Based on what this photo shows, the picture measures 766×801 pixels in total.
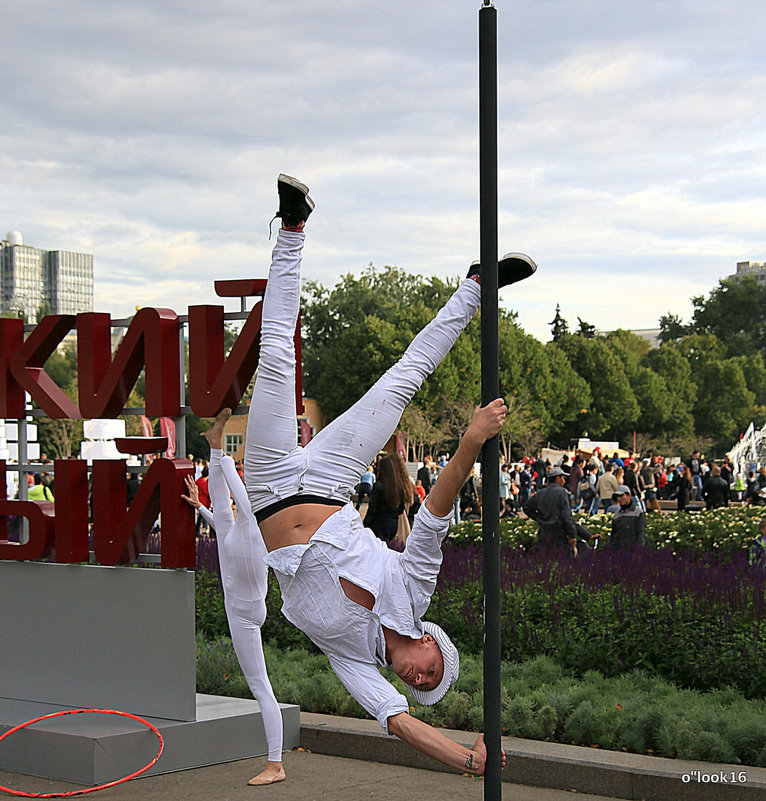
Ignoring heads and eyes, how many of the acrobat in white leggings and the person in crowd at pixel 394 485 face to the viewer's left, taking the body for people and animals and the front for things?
1

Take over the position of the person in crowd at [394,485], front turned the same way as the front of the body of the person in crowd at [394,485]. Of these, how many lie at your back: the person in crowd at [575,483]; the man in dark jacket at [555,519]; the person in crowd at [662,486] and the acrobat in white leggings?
1

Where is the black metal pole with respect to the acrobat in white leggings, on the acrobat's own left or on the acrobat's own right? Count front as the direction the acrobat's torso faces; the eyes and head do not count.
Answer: on the acrobat's own left

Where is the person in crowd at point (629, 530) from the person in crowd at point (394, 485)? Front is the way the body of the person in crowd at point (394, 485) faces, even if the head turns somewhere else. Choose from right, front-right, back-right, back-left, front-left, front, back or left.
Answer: front-right

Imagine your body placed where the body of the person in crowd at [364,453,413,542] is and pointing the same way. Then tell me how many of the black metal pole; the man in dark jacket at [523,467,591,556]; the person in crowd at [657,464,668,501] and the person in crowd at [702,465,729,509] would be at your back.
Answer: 1

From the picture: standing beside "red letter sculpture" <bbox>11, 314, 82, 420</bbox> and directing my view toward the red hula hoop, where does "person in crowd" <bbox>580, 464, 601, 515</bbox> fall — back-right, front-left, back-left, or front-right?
back-left

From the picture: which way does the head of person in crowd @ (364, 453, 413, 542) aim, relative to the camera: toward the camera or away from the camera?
away from the camera

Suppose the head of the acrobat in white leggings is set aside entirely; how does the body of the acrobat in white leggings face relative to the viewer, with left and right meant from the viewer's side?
facing to the left of the viewer

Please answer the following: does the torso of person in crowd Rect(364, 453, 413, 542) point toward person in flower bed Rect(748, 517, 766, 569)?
no

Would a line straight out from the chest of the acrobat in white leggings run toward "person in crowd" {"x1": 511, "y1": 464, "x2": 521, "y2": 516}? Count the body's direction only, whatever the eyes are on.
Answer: no

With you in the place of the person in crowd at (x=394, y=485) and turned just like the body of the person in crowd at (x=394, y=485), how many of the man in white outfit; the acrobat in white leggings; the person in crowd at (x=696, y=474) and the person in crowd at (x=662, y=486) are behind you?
2
